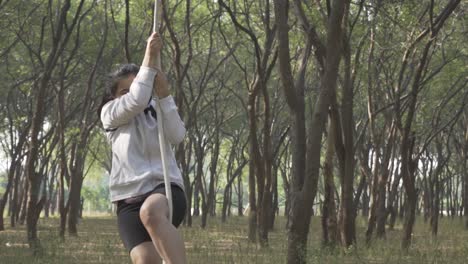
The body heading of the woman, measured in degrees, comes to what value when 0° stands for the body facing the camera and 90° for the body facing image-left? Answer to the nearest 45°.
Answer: approximately 315°

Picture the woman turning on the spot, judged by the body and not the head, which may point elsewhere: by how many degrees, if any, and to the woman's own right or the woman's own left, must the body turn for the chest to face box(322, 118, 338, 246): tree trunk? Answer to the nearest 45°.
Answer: approximately 135° to the woman's own left
